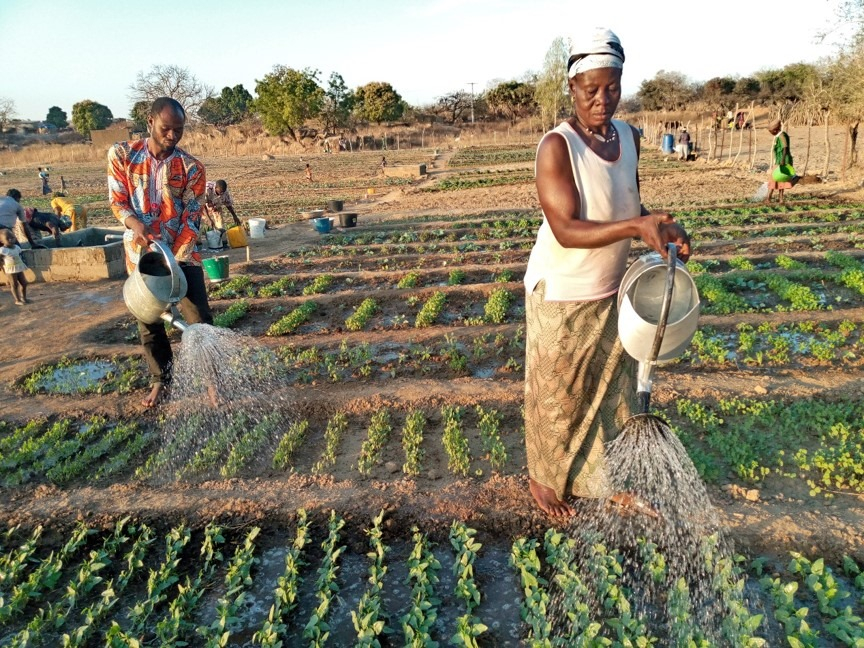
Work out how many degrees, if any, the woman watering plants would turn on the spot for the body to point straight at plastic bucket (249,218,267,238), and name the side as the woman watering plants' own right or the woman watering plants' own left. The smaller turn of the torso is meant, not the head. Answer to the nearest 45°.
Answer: approximately 180°

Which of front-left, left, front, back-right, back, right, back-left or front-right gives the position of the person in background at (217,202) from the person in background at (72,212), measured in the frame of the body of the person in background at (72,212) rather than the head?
back-left

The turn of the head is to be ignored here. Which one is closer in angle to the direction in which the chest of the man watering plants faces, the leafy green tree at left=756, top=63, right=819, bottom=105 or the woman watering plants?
the woman watering plants

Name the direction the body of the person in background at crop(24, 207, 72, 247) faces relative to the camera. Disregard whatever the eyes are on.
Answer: to the viewer's right

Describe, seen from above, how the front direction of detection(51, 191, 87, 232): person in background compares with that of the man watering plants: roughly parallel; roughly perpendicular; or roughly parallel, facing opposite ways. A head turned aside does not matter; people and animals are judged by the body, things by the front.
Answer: roughly perpendicular

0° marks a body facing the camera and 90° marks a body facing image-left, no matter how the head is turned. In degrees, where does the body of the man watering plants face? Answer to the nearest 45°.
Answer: approximately 0°

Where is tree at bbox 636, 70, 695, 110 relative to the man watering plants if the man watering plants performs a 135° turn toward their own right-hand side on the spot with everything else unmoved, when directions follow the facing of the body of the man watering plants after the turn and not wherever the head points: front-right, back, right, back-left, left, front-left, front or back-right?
right

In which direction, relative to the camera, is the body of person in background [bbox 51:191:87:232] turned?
to the viewer's left

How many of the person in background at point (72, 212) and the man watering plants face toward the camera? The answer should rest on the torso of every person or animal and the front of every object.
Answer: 1

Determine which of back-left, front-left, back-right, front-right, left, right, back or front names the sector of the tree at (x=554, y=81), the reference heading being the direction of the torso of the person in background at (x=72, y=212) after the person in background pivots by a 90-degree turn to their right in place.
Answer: front-right

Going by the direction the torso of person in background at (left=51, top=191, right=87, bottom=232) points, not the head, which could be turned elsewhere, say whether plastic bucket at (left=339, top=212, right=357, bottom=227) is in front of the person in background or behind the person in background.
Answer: behind

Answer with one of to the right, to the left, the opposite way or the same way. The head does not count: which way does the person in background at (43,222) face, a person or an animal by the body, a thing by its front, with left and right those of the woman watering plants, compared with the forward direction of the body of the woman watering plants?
to the left

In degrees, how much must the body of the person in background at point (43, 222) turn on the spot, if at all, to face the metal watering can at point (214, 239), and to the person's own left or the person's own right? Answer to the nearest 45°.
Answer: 0° — they already face it

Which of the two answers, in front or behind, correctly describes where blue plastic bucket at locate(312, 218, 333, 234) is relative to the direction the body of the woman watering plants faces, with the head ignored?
behind
